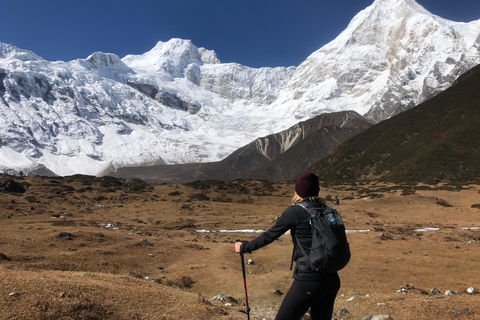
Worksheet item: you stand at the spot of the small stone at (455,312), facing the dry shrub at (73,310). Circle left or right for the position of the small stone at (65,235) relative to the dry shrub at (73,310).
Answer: right

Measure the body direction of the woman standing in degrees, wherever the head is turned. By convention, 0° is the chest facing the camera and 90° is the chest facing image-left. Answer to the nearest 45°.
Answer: approximately 135°

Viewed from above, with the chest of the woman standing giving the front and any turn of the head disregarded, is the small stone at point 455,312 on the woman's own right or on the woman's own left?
on the woman's own right

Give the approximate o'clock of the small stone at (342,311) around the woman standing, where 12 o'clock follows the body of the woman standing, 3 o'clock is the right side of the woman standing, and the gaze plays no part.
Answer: The small stone is roughly at 2 o'clock from the woman standing.

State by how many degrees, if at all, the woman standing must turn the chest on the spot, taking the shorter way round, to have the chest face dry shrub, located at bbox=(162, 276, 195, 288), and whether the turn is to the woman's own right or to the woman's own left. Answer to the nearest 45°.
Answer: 0° — they already face it

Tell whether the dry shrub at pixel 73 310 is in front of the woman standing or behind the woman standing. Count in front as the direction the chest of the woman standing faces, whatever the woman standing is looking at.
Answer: in front

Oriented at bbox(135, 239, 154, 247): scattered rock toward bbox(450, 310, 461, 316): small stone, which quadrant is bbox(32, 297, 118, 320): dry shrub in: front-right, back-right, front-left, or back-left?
front-right

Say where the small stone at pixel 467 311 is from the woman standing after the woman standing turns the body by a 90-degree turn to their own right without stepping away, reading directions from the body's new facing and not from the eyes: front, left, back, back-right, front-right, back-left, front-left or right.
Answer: front

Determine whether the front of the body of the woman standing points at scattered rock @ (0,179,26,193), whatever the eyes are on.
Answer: yes

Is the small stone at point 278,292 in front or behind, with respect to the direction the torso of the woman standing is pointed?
in front

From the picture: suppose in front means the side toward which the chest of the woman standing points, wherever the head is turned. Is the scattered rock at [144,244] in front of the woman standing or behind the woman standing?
in front

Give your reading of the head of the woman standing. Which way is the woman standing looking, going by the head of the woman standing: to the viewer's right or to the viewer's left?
to the viewer's left

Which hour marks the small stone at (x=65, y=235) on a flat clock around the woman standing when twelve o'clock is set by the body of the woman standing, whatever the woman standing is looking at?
The small stone is roughly at 12 o'clock from the woman standing.

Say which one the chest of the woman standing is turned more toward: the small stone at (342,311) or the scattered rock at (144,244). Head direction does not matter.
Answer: the scattered rock
